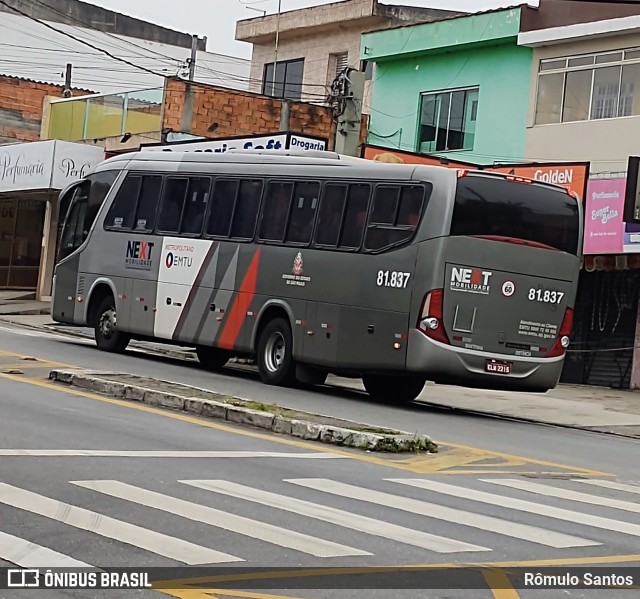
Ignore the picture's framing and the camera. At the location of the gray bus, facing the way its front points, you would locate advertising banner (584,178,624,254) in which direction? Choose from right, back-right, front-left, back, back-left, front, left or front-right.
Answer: right

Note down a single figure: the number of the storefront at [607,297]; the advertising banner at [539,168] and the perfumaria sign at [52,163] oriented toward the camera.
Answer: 3

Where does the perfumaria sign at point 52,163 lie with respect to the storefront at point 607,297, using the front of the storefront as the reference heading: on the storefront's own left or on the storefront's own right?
on the storefront's own right

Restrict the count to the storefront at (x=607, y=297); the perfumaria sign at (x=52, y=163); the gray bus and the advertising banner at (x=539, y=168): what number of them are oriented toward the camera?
3

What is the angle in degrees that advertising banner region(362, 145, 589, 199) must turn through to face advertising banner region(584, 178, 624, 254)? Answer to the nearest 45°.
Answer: approximately 45° to its left

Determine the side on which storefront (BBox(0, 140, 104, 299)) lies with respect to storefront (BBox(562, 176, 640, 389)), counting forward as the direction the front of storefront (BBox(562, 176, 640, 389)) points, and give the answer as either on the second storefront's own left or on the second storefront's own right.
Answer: on the second storefront's own right

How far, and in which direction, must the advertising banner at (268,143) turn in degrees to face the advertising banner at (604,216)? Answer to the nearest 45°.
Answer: approximately 90° to its left

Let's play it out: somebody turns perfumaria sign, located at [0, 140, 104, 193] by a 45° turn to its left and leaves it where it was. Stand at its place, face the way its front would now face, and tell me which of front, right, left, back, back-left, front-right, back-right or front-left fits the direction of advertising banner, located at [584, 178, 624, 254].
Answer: front

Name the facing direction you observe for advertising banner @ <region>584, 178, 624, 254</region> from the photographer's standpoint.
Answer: facing the viewer

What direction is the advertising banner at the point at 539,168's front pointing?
toward the camera

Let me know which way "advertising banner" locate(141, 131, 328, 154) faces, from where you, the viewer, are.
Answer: facing the viewer and to the left of the viewer

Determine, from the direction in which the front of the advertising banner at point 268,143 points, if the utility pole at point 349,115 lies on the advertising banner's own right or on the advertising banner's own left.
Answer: on the advertising banner's own left

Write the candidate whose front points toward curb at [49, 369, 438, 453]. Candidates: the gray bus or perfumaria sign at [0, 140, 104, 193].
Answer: the perfumaria sign

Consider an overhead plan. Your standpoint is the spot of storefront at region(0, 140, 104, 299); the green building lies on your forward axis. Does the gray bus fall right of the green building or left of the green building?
right
